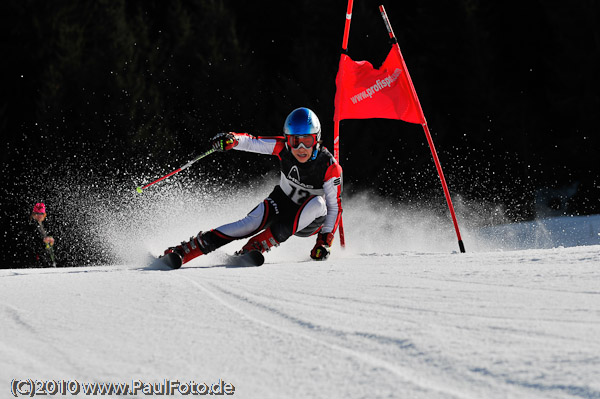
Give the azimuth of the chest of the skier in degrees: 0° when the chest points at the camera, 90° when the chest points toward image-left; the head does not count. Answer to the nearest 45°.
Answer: approximately 0°

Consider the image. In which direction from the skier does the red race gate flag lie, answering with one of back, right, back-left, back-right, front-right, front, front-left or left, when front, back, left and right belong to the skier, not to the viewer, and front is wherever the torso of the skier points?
back-left
